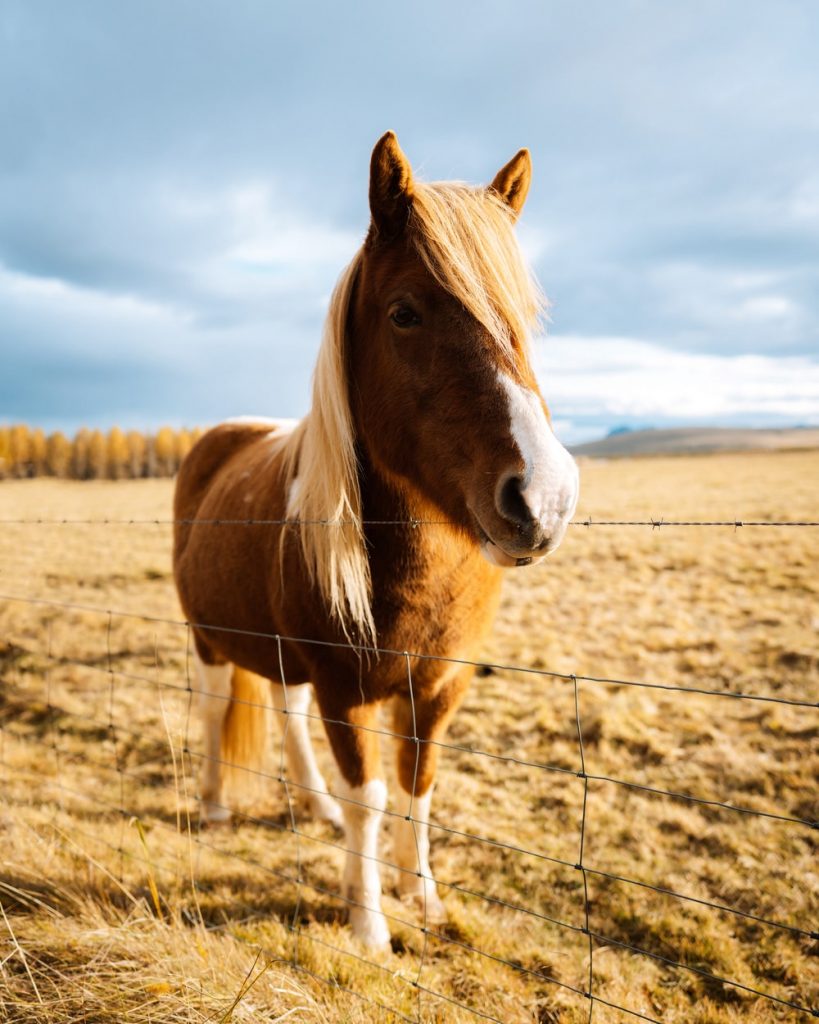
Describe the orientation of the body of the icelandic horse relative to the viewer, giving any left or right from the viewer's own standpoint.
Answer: facing the viewer and to the right of the viewer
